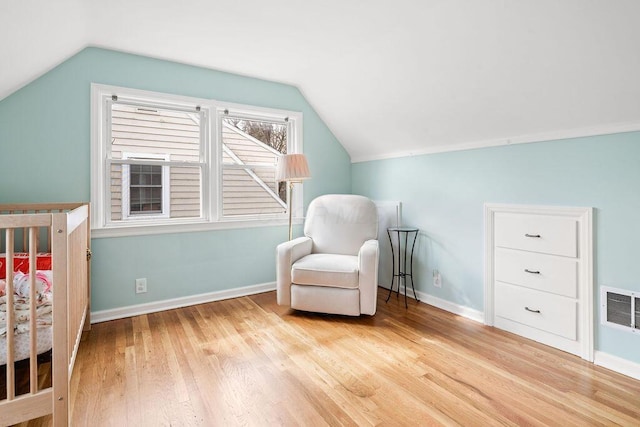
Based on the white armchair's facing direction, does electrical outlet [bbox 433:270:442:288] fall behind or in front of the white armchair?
behind

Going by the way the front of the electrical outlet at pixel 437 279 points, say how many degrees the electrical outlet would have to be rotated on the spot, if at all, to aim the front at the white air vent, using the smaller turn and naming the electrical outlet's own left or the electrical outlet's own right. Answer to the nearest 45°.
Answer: approximately 90° to the electrical outlet's own left

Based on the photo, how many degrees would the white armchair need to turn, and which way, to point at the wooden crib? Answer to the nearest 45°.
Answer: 0° — it already faces it

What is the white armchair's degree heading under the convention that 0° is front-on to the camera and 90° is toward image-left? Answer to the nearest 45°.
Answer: approximately 45°

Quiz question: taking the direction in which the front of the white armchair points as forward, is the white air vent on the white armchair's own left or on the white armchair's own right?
on the white armchair's own left

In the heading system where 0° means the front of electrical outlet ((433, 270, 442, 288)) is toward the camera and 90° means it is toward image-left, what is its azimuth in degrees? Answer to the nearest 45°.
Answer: approximately 45°

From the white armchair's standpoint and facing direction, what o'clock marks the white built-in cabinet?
The white built-in cabinet is roughly at 8 o'clock from the white armchair.
